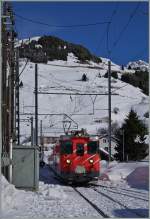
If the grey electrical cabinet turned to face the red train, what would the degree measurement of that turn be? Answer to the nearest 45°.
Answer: approximately 135° to its left

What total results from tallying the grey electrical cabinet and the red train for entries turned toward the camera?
2

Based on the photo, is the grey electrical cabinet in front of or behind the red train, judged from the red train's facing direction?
in front

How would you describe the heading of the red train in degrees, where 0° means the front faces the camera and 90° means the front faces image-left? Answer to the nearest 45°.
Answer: approximately 0°
